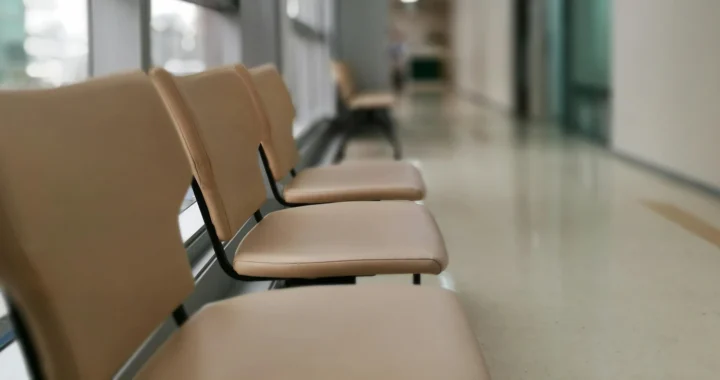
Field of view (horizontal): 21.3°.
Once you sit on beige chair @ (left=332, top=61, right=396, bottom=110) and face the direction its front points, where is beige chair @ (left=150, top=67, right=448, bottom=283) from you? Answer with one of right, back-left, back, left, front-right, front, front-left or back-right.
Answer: right

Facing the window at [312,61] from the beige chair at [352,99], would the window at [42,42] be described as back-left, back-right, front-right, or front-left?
back-left

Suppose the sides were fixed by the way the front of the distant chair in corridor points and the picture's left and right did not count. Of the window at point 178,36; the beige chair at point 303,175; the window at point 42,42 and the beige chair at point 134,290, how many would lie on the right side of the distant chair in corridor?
4

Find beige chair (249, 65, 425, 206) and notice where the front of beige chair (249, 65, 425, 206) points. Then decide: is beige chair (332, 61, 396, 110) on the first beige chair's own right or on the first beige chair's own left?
on the first beige chair's own left

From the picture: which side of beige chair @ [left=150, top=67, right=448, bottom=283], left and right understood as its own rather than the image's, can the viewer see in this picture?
right

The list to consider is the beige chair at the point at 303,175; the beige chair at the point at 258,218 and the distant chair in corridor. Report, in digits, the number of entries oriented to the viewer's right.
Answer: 3

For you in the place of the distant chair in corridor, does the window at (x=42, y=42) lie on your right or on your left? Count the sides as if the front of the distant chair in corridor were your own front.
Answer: on your right

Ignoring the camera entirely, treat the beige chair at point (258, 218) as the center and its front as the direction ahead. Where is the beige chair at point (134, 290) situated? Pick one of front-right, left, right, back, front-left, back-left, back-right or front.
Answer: right

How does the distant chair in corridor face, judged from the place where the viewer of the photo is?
facing to the right of the viewer

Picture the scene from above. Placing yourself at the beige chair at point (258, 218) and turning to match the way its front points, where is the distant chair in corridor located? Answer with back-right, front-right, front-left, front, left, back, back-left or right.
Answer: left

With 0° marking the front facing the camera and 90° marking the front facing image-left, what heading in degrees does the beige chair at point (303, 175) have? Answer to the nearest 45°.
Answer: approximately 270°

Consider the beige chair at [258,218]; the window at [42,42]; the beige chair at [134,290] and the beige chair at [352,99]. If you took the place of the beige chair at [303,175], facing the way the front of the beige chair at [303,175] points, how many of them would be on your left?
1

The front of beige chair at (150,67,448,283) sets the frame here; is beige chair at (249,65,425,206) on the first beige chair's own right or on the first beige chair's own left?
on the first beige chair's own left
